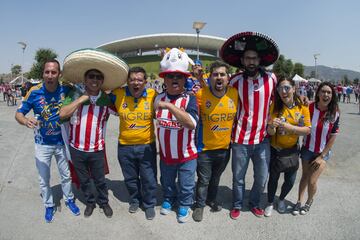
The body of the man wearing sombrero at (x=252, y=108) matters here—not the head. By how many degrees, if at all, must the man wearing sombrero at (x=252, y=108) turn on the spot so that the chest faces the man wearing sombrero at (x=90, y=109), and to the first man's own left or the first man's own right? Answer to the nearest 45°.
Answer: approximately 90° to the first man's own right

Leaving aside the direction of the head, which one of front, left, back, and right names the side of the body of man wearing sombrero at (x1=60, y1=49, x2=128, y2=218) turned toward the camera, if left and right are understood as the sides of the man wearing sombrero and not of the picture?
front

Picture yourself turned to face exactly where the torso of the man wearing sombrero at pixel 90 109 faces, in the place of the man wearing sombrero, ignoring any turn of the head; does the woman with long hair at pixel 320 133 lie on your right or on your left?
on your left

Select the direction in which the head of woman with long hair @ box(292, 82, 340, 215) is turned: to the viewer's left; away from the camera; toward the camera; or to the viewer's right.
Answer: toward the camera

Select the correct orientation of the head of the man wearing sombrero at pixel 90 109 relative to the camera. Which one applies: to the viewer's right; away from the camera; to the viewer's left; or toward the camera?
toward the camera

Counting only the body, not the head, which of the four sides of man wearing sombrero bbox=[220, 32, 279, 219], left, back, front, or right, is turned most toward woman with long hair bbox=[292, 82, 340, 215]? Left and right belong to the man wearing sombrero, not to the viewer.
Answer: left

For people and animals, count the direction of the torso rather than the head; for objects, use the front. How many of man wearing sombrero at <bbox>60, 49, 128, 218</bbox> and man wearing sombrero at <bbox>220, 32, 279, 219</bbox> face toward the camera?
2

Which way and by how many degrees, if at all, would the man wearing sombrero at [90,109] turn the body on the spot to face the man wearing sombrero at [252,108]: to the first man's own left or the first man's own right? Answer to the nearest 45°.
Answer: approximately 90° to the first man's own left

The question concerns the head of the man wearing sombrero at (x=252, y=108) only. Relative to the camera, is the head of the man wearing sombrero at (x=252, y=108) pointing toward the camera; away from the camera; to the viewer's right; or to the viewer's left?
toward the camera

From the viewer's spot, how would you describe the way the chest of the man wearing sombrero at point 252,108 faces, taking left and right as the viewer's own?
facing the viewer
